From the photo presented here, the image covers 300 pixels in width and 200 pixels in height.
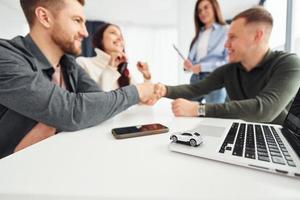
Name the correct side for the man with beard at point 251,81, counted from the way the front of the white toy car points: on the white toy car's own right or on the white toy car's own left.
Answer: on the white toy car's own right

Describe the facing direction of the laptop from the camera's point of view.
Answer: facing to the left of the viewer

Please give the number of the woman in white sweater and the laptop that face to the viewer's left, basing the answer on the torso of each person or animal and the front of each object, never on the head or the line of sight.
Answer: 1

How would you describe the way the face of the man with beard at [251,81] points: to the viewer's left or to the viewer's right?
to the viewer's left

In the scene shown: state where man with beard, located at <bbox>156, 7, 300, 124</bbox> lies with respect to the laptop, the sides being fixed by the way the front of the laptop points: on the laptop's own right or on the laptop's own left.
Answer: on the laptop's own right
